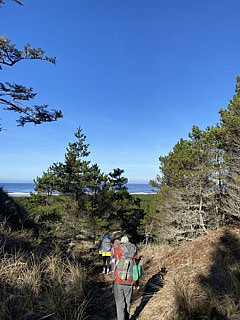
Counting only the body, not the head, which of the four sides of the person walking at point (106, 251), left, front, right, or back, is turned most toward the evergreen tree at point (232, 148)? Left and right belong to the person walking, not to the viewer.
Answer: right

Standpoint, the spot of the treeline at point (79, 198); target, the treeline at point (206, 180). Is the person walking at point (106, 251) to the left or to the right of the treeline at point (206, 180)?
right

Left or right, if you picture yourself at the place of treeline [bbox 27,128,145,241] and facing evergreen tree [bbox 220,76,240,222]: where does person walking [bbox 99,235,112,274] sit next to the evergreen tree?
right

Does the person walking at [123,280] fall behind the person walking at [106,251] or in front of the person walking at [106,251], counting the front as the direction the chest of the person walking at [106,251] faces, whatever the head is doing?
behind

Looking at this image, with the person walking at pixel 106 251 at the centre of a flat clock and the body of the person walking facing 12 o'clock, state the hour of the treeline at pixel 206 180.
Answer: The treeline is roughly at 2 o'clock from the person walking.

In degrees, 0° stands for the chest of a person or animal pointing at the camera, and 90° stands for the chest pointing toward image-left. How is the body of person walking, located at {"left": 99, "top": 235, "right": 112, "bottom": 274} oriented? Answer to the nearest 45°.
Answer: approximately 180°
